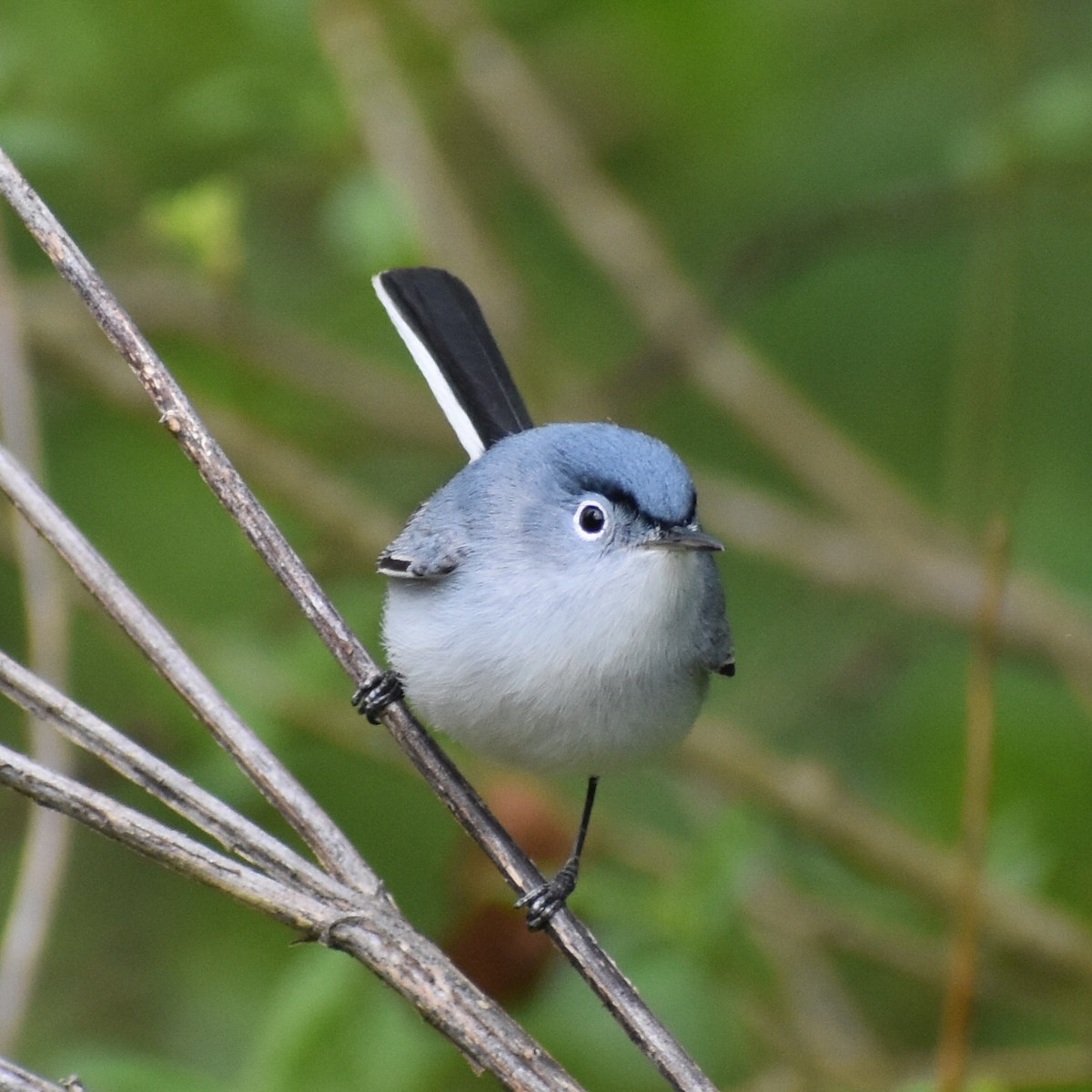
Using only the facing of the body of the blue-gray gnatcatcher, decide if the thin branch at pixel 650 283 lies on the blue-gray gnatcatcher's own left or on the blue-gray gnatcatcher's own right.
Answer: on the blue-gray gnatcatcher's own left

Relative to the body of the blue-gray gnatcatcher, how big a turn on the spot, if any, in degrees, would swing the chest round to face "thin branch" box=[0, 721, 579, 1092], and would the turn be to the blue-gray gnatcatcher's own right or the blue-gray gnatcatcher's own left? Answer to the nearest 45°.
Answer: approximately 90° to the blue-gray gnatcatcher's own right

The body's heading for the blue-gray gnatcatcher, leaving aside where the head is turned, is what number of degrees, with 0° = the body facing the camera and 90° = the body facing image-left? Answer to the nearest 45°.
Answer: approximately 315°
